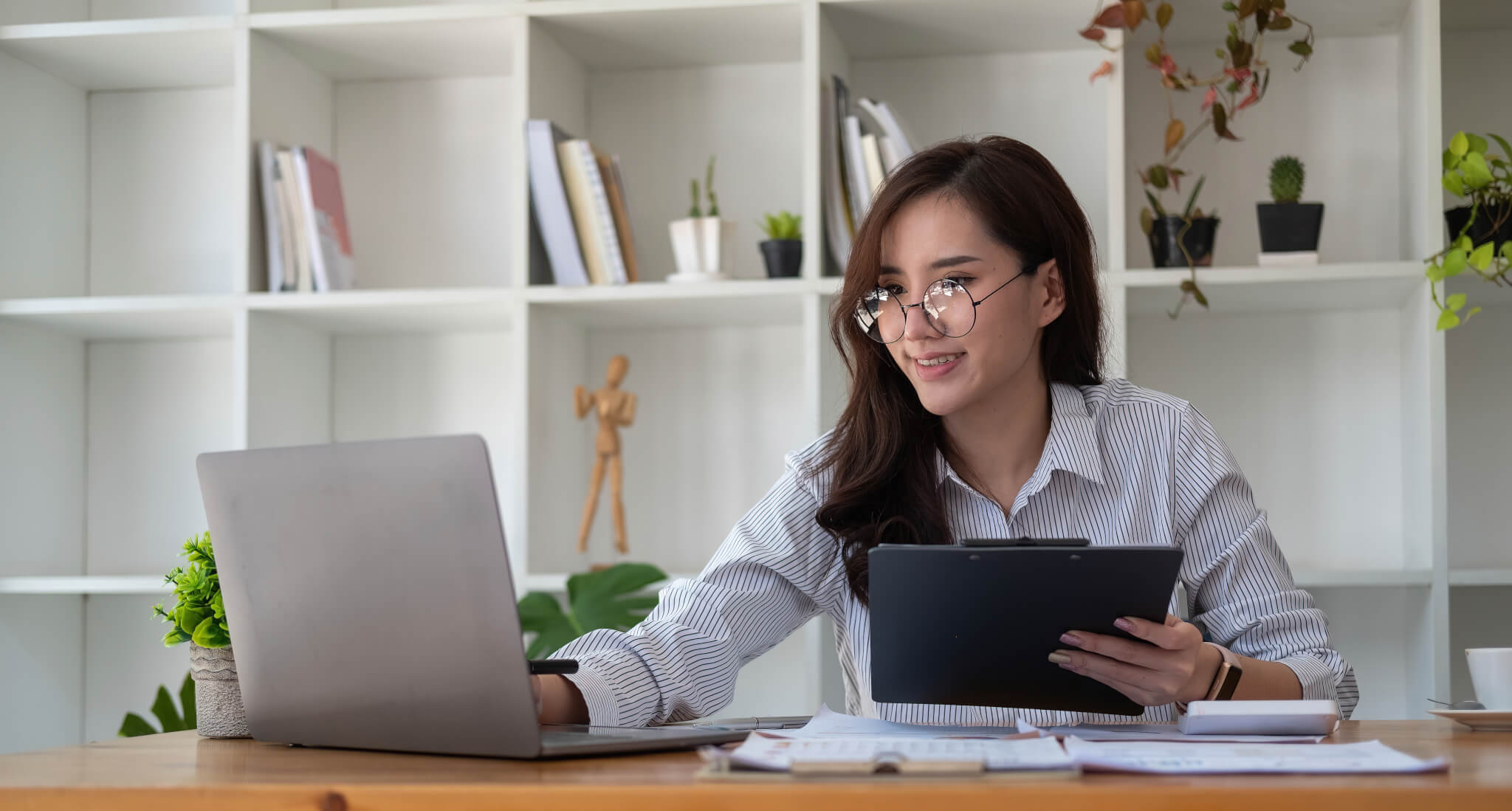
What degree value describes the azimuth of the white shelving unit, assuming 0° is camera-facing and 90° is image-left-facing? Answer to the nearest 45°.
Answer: approximately 0°

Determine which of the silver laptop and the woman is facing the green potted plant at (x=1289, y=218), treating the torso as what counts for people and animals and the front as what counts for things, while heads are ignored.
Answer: the silver laptop

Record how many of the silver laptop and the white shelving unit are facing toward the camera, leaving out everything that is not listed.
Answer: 1

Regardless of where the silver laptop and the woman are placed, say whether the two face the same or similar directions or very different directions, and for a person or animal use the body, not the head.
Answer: very different directions

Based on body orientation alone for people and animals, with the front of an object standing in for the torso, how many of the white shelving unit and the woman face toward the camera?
2

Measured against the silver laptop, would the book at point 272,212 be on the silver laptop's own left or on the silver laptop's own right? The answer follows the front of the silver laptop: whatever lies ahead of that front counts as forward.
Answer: on the silver laptop's own left

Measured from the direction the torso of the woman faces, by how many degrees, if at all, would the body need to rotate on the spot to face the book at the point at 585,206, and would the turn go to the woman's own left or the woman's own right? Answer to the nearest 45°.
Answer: approximately 135° to the woman's own right

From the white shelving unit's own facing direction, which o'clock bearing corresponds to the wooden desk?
The wooden desk is roughly at 12 o'clock from the white shelving unit.

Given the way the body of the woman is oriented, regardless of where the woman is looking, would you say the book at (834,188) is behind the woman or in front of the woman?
behind

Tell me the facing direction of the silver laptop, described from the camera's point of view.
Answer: facing away from the viewer and to the right of the viewer
